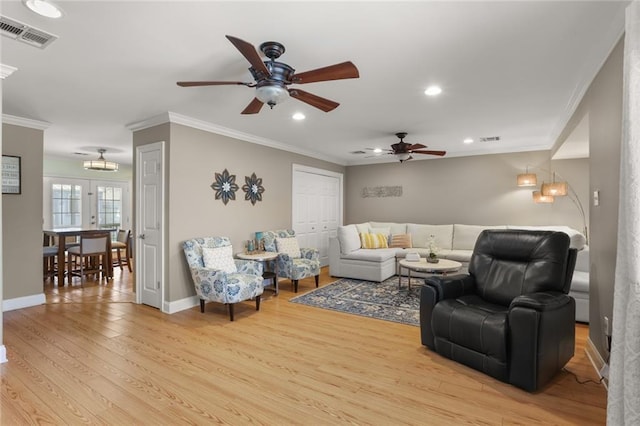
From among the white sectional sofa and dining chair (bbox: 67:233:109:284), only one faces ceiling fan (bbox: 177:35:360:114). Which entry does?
the white sectional sofa

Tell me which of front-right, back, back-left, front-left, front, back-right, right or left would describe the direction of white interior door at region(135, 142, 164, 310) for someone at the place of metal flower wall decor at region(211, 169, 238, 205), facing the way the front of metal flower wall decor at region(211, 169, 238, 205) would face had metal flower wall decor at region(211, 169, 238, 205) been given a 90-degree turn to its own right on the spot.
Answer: front-right

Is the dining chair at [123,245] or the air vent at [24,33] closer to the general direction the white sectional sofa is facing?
the air vent

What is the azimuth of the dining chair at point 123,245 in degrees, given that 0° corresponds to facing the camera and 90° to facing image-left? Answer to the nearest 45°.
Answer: approximately 45°

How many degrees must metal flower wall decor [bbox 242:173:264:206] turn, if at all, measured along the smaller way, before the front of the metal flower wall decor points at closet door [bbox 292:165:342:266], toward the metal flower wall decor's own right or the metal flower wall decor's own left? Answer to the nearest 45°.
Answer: approximately 90° to the metal flower wall decor's own left

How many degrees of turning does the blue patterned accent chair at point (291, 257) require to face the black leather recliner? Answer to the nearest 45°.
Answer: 0° — it already faces it

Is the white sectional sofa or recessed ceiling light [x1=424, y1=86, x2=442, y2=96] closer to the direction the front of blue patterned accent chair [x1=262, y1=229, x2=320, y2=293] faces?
the recessed ceiling light

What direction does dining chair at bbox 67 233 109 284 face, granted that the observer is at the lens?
facing away from the viewer and to the left of the viewer

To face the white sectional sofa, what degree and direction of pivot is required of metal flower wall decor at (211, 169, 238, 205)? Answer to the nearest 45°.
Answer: approximately 45° to its left

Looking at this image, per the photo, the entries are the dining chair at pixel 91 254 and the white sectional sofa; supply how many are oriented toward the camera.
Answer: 1
